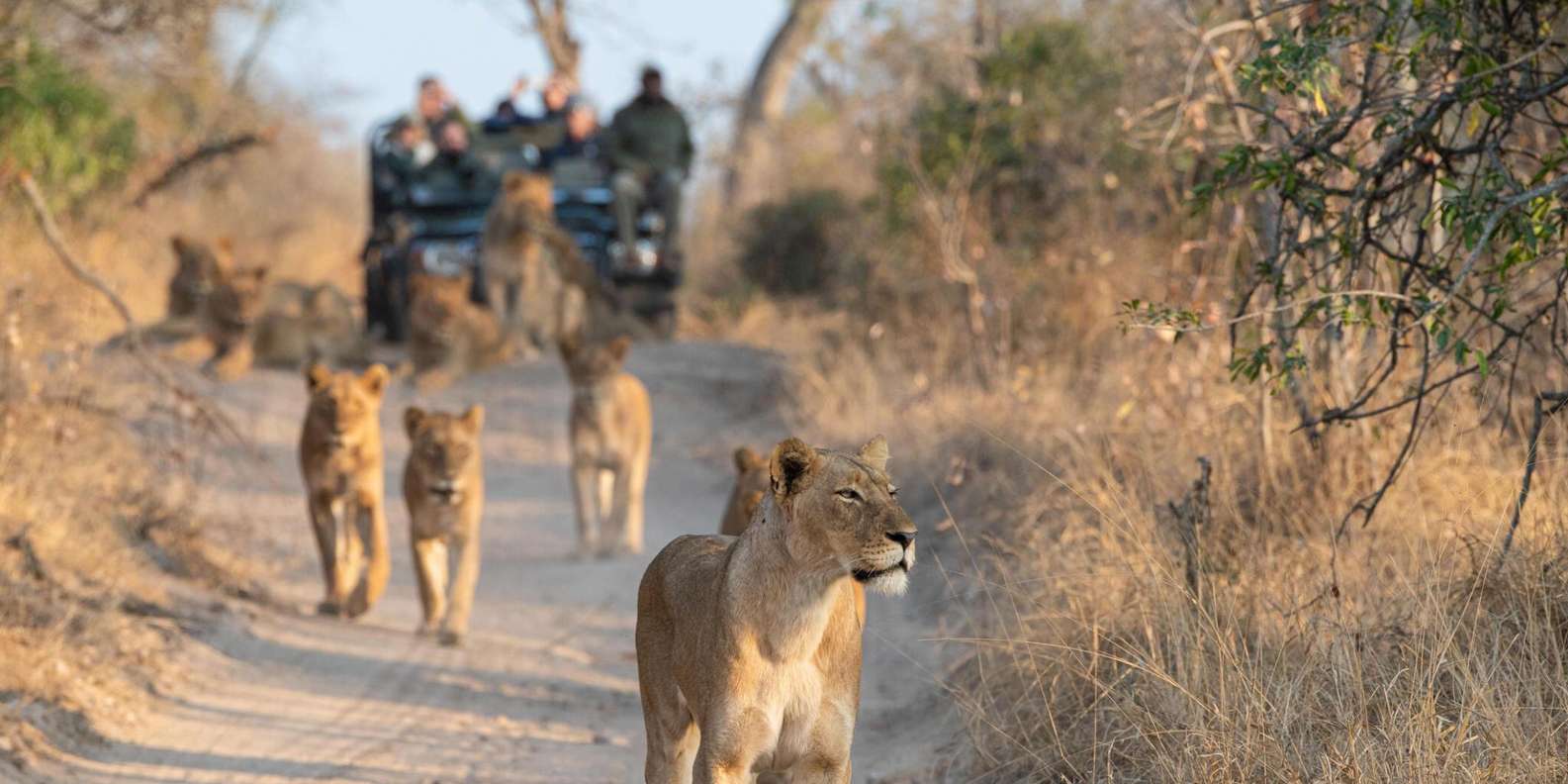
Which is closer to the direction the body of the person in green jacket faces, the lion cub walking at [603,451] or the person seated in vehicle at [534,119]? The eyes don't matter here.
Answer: the lion cub walking

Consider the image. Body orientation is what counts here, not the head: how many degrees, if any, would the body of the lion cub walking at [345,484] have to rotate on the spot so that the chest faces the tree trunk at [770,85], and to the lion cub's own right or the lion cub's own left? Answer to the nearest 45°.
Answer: approximately 180°

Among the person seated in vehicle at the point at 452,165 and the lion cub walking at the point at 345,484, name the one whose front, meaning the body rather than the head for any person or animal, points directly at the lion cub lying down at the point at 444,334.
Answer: the person seated in vehicle

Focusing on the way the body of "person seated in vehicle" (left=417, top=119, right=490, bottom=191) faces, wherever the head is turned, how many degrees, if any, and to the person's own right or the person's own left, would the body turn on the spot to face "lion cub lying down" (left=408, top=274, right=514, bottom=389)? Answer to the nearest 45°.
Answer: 0° — they already face it

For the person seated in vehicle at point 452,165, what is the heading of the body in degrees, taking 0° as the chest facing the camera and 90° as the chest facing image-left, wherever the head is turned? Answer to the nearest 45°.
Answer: approximately 0°

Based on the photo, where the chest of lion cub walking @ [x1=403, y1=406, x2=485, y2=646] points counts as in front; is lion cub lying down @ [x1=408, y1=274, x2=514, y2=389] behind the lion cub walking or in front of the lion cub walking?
behind

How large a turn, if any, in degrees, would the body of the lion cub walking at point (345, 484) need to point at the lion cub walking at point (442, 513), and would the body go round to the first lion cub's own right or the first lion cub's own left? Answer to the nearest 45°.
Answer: approximately 45° to the first lion cub's own left

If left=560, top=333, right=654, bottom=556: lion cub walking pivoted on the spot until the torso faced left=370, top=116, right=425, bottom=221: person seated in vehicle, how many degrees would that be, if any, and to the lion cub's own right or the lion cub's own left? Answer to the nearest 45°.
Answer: approximately 180°
